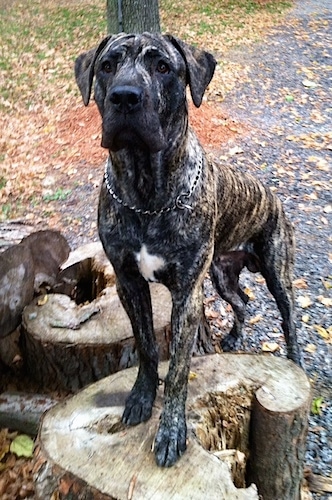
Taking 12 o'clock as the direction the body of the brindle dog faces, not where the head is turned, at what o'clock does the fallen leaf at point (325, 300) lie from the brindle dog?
The fallen leaf is roughly at 6 o'clock from the brindle dog.

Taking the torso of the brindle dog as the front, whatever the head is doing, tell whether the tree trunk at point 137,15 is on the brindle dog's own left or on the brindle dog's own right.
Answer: on the brindle dog's own right

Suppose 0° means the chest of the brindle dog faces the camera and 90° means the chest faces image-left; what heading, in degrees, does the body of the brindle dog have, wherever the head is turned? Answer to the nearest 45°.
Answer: approximately 45°

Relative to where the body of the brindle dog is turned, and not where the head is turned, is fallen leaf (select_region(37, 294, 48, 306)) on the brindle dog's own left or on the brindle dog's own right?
on the brindle dog's own right
